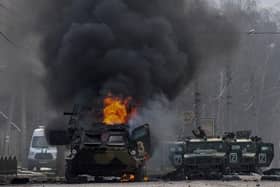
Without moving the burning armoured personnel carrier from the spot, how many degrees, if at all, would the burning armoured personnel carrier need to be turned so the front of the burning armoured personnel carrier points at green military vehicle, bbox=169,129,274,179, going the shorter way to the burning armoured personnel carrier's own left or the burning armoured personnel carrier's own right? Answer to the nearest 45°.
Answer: approximately 135° to the burning armoured personnel carrier's own left

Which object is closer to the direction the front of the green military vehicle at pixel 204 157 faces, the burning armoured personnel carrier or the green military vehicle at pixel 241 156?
the burning armoured personnel carrier

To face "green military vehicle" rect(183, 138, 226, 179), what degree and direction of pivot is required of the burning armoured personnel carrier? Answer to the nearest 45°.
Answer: approximately 135° to its left

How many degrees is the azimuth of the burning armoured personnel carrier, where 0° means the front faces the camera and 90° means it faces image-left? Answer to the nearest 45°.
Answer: approximately 0°
